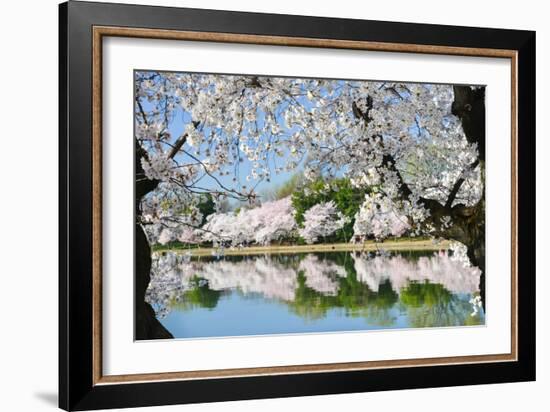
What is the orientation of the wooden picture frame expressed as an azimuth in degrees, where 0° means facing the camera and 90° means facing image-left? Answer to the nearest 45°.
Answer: approximately 315°
